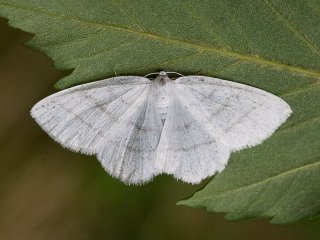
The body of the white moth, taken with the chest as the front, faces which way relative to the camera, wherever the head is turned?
away from the camera
